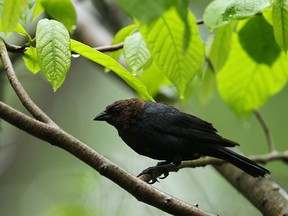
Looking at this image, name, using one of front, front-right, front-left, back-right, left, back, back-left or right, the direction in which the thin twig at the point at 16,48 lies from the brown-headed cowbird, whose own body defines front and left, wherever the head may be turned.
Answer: front-left

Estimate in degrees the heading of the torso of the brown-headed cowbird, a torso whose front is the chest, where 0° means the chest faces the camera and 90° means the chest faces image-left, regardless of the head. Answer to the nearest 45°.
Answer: approximately 90°
